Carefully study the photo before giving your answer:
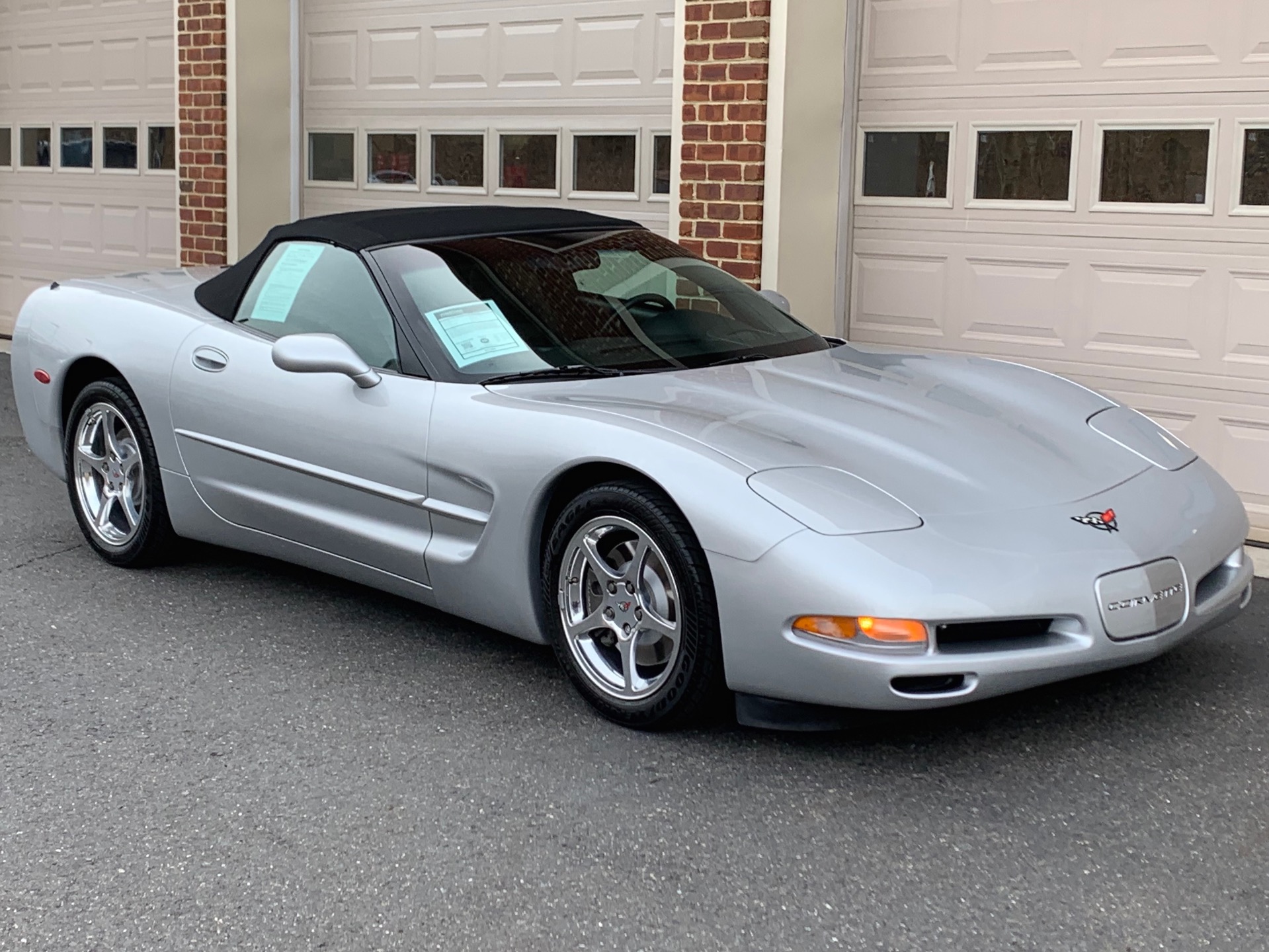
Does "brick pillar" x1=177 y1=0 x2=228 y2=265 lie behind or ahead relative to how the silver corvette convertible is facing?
behind

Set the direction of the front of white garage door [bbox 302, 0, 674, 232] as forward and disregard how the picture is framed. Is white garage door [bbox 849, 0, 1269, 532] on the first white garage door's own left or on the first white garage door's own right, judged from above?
on the first white garage door's own left

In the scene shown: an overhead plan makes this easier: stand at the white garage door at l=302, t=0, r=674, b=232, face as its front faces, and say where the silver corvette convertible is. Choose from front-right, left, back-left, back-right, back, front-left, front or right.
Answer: front-left

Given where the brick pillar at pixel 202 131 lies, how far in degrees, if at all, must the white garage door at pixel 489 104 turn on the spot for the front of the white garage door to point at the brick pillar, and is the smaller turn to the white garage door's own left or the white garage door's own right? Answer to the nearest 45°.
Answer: approximately 90° to the white garage door's own right

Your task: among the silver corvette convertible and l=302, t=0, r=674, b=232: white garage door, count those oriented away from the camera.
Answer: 0

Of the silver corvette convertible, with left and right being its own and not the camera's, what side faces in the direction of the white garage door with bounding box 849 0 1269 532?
left

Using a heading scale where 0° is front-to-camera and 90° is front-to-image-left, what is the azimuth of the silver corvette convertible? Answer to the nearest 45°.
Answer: approximately 315°

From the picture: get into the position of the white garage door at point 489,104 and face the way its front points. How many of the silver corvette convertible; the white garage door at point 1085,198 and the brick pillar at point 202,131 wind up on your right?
1

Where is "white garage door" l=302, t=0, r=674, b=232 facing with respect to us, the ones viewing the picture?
facing the viewer and to the left of the viewer

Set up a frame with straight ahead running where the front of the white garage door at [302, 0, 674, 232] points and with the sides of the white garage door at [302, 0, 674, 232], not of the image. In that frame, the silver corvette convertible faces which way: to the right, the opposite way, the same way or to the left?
to the left

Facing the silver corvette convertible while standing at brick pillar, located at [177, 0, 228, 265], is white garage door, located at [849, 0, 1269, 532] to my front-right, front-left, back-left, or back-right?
front-left

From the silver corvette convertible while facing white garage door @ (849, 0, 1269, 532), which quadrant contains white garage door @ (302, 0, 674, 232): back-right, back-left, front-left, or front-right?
front-left
